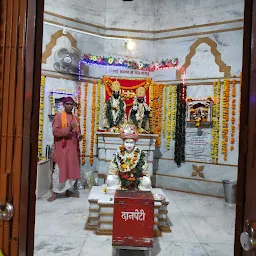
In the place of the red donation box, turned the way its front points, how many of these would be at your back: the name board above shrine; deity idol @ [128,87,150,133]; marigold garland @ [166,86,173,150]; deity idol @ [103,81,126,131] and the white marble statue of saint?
5

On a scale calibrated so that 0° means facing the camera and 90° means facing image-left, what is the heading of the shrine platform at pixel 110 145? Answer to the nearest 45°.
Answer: approximately 0°

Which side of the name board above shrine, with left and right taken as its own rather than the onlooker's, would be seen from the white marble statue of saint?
front

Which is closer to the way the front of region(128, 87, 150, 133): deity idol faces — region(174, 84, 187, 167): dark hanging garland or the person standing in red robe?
the person standing in red robe

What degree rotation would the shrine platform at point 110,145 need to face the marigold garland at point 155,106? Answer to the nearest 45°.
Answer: approximately 135° to its left

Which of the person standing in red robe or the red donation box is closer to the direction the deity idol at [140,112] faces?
the red donation box
